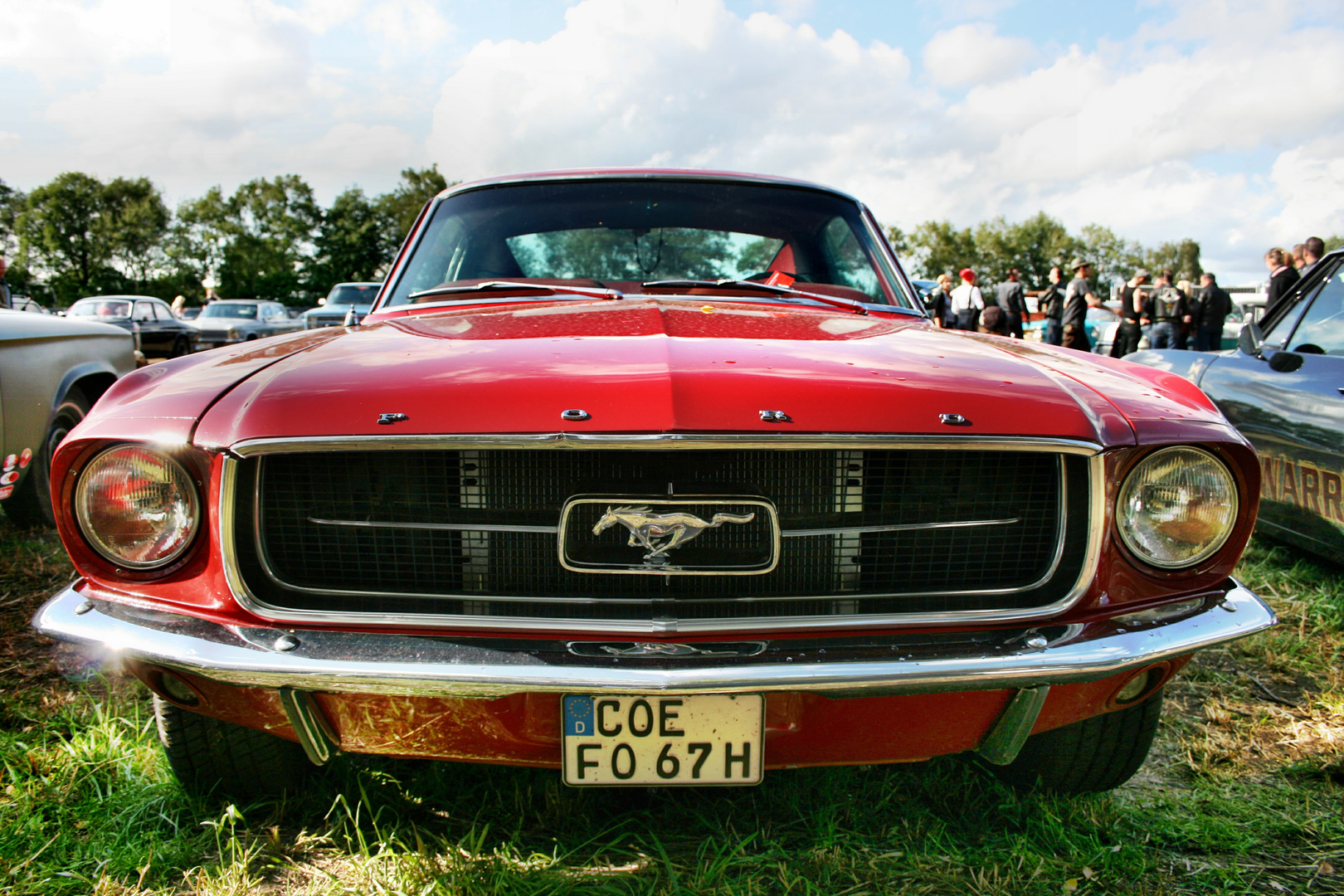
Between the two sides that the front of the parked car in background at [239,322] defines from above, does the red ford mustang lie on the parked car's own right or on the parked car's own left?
on the parked car's own left

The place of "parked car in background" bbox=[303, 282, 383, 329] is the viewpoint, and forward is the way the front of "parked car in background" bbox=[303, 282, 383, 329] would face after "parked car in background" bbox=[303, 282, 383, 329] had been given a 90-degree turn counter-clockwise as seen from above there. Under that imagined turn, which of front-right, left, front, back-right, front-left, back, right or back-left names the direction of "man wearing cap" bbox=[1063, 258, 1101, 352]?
front

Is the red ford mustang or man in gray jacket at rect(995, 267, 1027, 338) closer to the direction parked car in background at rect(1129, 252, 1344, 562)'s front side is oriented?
the man in gray jacket

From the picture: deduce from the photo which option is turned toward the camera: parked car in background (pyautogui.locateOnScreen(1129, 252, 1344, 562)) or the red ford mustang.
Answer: the red ford mustang

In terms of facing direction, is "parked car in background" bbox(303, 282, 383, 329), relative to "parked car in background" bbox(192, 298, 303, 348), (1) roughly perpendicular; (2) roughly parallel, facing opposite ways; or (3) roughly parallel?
roughly parallel

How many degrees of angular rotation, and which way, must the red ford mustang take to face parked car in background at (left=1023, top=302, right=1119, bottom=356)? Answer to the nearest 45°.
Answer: approximately 135° to its left

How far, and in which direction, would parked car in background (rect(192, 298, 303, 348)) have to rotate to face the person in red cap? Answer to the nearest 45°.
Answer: approximately 90° to its left

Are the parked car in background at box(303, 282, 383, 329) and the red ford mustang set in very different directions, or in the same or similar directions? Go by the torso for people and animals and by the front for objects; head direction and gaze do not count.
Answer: same or similar directions

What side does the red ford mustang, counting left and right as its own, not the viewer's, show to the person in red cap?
back

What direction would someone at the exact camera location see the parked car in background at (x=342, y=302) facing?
facing the viewer and to the left of the viewer

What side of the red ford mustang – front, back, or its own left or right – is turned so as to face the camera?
front

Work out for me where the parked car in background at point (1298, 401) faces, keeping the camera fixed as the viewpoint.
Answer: facing away from the viewer and to the left of the viewer

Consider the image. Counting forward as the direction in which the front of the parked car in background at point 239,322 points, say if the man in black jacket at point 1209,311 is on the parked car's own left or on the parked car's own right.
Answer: on the parked car's own left

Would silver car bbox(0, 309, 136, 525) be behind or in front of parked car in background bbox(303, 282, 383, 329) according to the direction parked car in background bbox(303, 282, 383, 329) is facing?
in front
